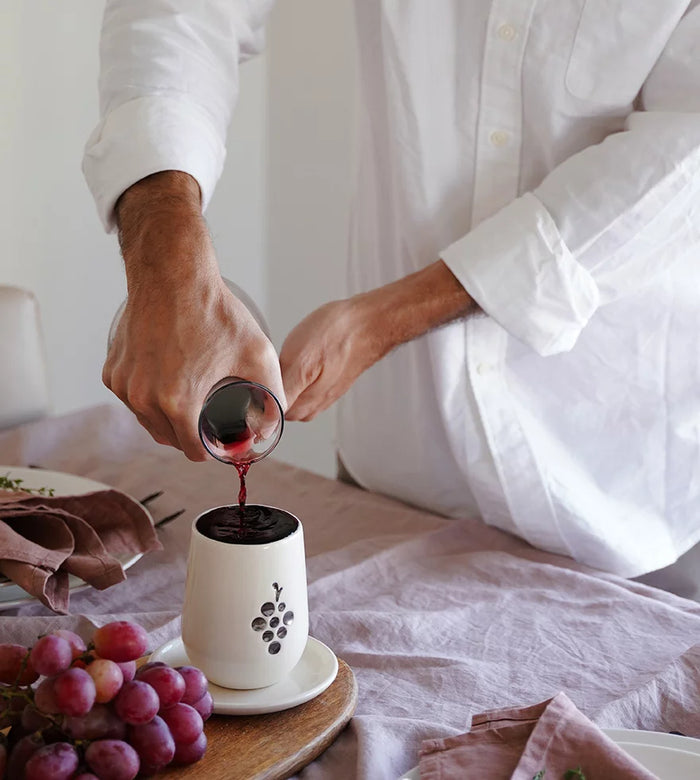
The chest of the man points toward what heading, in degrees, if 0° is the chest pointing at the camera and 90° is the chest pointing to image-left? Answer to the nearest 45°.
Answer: approximately 45°

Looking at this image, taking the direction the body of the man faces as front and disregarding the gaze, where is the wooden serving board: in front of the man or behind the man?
in front

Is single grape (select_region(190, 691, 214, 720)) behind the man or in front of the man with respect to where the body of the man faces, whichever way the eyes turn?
in front

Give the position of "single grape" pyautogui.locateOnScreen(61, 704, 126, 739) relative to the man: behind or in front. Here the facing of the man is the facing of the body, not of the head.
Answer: in front

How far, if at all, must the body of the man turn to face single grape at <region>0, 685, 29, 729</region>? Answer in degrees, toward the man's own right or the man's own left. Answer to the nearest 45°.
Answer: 0° — they already face it

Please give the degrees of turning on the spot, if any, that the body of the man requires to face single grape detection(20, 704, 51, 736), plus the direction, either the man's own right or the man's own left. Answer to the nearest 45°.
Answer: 0° — they already face it

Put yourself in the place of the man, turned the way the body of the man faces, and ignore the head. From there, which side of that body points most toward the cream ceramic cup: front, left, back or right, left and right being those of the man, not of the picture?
front
